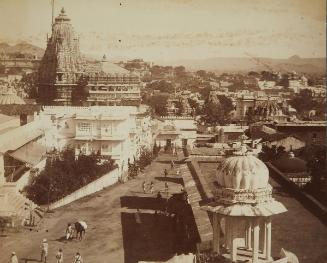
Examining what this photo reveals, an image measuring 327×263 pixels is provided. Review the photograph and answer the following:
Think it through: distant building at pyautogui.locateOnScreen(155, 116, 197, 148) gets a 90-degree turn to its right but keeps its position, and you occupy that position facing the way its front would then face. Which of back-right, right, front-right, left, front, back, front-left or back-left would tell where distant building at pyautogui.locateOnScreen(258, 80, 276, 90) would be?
back-right

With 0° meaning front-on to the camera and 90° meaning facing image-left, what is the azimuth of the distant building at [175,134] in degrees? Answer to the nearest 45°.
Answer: approximately 0°

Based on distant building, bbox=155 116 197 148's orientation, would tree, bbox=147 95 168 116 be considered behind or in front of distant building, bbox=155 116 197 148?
behind

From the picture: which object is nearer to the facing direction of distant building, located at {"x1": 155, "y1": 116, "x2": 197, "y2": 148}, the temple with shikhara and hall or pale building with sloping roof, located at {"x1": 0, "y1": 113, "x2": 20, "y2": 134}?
the pale building with sloping roof

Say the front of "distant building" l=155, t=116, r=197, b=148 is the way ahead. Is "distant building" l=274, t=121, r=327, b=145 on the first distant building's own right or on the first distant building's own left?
on the first distant building's own left

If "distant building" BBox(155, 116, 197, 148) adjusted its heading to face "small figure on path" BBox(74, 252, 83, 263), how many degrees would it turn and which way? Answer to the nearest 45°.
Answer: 0° — it already faces them

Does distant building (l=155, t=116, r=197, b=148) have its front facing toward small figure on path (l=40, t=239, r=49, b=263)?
yes

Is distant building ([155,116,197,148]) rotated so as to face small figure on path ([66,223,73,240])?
yes

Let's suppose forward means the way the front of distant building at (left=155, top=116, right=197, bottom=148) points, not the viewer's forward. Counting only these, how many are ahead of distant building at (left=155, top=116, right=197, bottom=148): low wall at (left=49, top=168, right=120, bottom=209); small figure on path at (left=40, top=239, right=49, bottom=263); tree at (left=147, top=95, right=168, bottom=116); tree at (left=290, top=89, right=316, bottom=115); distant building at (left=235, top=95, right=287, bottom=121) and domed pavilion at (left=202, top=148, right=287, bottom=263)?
3

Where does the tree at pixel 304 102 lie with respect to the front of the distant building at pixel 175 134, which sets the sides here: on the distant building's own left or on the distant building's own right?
on the distant building's own left
